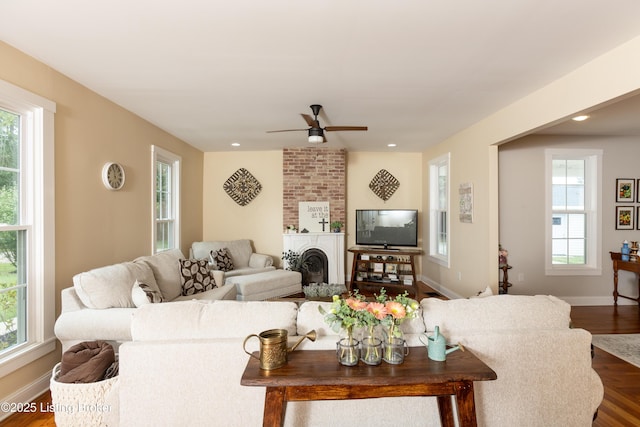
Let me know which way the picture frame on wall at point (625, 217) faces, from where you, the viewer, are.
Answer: facing the viewer

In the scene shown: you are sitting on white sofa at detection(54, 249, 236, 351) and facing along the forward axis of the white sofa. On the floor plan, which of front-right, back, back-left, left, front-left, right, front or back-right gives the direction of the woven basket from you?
front-right

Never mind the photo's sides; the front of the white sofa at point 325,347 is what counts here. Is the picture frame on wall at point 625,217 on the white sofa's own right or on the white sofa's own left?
on the white sofa's own right

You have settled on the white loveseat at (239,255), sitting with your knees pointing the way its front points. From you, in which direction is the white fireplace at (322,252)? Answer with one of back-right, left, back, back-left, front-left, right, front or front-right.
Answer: front-left

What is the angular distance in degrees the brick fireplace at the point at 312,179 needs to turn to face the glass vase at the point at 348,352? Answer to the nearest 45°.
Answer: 0° — it already faces it

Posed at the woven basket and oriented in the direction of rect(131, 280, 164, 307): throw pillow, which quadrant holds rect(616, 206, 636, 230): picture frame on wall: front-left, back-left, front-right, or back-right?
front-right

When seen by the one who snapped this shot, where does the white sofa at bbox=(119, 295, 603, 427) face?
facing away from the viewer

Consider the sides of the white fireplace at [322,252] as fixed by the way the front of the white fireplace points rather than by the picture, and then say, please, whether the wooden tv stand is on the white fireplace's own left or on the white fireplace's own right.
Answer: on the white fireplace's own left

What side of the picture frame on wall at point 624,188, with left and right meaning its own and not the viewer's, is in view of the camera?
front

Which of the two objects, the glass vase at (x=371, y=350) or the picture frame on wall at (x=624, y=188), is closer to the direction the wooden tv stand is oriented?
the glass vase

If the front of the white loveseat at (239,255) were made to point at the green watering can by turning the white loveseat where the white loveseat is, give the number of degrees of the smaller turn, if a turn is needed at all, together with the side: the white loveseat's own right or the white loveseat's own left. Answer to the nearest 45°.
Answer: approximately 45° to the white loveseat's own right

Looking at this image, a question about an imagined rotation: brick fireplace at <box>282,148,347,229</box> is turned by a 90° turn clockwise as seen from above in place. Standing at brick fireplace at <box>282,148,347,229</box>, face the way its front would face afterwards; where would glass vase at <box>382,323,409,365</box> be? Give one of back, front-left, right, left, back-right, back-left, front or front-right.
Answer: left

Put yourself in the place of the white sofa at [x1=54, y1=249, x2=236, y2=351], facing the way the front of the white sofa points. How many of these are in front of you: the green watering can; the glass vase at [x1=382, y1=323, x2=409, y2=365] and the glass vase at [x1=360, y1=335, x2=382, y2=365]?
3

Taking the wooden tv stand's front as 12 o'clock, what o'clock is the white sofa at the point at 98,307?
The white sofa is roughly at 1 o'clock from the wooden tv stand.

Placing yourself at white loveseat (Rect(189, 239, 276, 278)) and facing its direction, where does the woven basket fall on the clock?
The woven basket is roughly at 2 o'clock from the white loveseat.

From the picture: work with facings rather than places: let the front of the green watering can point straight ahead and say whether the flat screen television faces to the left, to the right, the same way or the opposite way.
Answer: to the right
